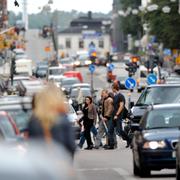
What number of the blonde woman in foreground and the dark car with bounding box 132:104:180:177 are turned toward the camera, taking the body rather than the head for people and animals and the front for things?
1

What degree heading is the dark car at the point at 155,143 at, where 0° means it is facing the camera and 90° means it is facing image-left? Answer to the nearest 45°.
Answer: approximately 0°

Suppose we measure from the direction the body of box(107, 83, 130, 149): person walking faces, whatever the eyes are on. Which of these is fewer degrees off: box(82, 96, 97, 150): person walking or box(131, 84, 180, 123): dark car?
the person walking

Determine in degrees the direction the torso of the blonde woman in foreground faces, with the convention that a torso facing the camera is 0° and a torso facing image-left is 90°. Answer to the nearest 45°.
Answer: approximately 225°
